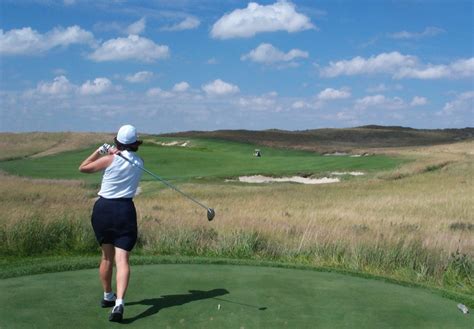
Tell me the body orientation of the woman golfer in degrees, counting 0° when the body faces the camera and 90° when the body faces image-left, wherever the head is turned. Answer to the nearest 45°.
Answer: approximately 180°

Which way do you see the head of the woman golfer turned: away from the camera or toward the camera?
away from the camera
